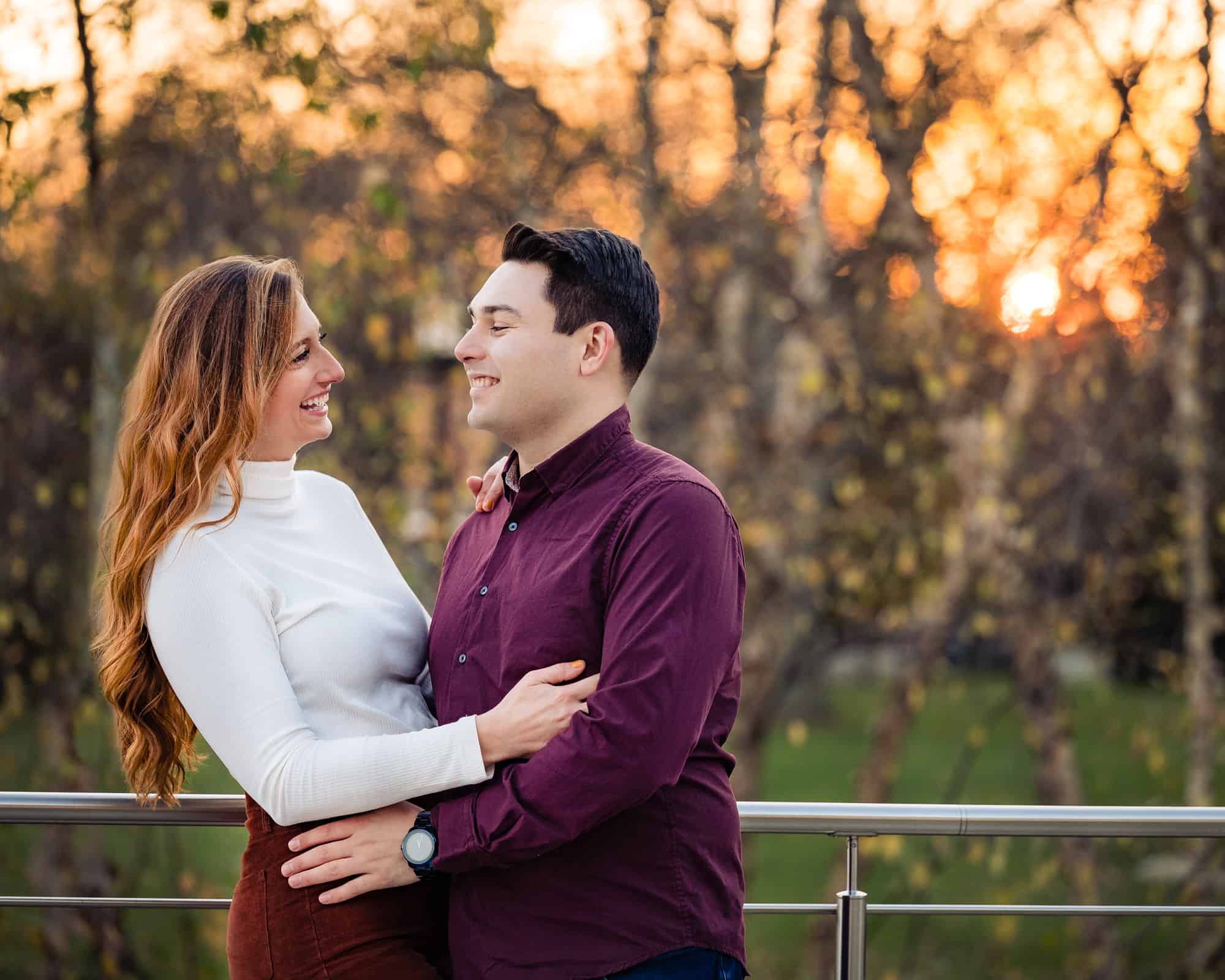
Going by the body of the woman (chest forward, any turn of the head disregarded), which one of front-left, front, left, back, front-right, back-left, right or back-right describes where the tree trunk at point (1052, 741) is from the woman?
front-left

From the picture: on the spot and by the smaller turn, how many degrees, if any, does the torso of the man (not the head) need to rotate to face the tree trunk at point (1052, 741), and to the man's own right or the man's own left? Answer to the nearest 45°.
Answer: approximately 180°

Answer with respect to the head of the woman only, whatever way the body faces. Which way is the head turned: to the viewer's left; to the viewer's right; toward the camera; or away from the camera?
to the viewer's right

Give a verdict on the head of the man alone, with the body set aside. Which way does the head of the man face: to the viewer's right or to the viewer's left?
to the viewer's left

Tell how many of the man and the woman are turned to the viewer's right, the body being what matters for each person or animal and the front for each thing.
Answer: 1

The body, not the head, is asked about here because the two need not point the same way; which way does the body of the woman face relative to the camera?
to the viewer's right

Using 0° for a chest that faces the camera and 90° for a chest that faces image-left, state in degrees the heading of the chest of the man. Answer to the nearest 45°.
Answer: approximately 45°
